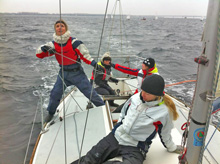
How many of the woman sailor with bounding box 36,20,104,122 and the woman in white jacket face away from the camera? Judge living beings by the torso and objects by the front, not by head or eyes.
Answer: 0

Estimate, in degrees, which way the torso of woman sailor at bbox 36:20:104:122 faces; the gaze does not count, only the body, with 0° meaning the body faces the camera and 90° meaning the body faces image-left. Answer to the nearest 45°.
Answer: approximately 0°

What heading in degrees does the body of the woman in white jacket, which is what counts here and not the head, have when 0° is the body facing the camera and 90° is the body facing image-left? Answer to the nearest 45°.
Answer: approximately 45°

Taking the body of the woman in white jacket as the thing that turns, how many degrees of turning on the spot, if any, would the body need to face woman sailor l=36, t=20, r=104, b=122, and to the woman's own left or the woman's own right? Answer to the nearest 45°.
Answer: approximately 90° to the woman's own right

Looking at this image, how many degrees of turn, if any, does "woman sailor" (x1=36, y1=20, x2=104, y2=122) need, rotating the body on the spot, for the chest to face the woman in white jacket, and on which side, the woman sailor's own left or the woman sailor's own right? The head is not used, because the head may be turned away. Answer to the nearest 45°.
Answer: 0° — they already face them
